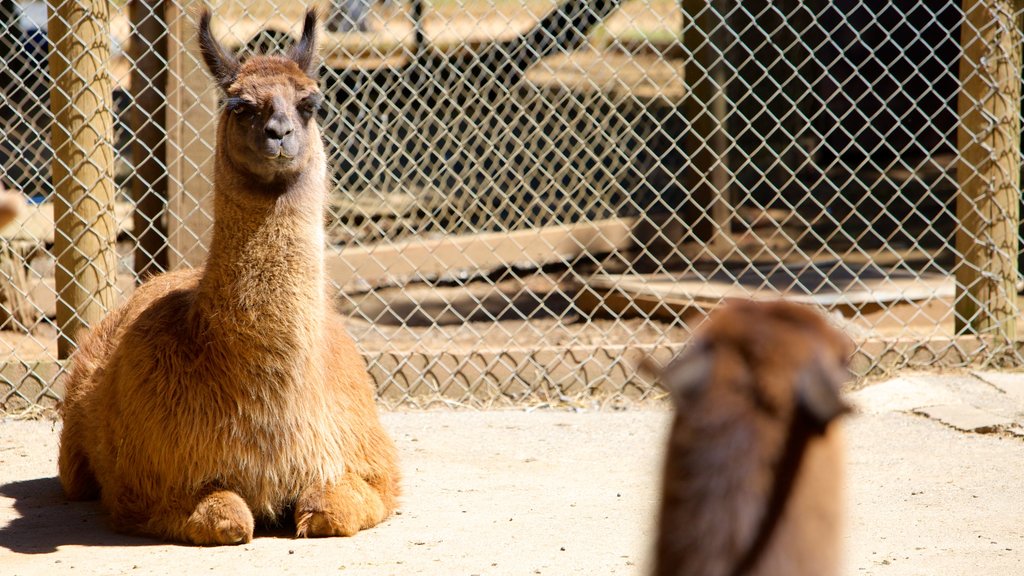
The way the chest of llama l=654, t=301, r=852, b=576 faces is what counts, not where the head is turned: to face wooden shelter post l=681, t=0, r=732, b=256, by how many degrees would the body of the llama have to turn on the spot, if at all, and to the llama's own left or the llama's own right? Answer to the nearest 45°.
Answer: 0° — it already faces it

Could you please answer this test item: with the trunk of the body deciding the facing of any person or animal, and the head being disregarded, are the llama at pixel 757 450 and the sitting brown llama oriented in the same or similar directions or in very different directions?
very different directions

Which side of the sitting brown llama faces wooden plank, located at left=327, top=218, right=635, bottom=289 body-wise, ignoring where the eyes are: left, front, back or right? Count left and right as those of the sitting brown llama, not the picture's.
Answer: back

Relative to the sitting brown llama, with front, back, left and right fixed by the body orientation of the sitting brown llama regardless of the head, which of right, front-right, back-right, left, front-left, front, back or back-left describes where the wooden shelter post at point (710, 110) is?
back-left

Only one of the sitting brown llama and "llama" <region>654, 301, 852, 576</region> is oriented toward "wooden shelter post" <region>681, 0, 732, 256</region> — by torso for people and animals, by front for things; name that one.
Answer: the llama

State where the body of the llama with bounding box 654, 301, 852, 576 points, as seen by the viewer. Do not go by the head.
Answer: away from the camera

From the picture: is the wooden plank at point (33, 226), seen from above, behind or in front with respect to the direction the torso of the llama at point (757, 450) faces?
in front

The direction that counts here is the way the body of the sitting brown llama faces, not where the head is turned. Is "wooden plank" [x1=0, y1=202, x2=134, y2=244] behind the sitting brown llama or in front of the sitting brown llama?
behind

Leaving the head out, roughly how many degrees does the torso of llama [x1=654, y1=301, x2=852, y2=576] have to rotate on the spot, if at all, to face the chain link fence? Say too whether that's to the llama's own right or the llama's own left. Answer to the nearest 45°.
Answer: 0° — it already faces it

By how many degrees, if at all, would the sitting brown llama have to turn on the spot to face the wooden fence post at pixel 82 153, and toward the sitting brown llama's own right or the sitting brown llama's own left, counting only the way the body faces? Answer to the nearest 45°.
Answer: approximately 180°

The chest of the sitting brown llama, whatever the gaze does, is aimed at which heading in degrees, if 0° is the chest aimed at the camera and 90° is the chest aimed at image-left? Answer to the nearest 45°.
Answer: approximately 0°

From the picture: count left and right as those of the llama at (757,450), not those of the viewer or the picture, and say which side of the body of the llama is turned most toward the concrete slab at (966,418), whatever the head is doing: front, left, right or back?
front
